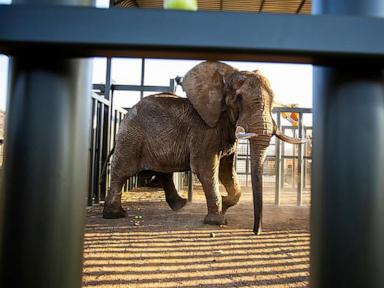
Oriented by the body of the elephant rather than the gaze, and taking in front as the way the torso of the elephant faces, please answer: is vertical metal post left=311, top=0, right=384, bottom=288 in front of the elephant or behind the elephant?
in front

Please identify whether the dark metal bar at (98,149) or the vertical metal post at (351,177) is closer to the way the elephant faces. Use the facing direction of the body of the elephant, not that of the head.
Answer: the vertical metal post

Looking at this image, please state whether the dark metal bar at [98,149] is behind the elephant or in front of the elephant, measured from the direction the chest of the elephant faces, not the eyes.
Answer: behind

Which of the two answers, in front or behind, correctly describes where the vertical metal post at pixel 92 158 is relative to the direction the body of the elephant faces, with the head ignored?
behind

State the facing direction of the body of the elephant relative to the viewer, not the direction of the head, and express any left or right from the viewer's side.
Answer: facing the viewer and to the right of the viewer

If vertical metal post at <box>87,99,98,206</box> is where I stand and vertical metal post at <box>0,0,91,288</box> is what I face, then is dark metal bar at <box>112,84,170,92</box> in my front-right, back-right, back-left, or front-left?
back-left

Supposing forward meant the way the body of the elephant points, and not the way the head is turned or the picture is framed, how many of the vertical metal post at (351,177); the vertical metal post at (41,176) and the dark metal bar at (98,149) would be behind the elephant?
1

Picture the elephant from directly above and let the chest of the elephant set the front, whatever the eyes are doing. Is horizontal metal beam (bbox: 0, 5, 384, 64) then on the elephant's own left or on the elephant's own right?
on the elephant's own right

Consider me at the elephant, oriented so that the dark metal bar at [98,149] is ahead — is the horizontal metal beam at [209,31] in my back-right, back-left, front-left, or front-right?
back-left
